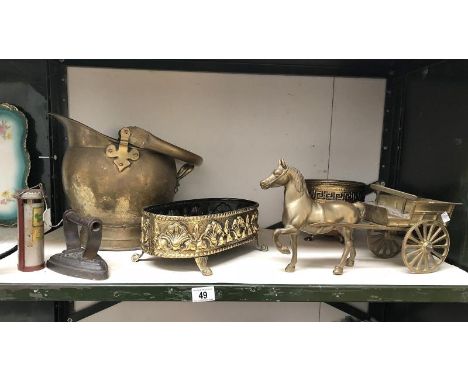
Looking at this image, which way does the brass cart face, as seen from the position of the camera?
facing the viewer and to the left of the viewer

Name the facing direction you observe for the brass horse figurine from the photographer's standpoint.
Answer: facing to the left of the viewer

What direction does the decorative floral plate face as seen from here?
toward the camera

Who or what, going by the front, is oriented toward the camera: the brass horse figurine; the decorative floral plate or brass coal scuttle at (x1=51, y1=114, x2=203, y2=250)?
the decorative floral plate

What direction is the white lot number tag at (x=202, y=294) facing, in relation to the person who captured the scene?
facing the viewer

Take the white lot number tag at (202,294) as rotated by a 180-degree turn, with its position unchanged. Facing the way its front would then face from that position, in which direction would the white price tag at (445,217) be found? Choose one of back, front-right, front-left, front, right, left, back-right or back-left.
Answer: right

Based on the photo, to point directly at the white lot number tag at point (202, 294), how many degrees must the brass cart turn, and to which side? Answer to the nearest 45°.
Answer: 0° — it already faces it

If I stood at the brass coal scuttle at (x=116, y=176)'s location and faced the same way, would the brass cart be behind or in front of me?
behind

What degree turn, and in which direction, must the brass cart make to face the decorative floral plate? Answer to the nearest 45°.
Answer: approximately 45° to its right

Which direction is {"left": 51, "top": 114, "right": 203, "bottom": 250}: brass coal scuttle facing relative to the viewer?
to the viewer's left

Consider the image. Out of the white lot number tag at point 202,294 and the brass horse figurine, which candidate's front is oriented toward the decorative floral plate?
the brass horse figurine

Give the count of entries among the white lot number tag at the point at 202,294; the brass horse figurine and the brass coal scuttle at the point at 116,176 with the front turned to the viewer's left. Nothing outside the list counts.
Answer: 2

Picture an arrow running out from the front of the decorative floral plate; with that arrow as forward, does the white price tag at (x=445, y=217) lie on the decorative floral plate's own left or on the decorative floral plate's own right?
on the decorative floral plate's own left

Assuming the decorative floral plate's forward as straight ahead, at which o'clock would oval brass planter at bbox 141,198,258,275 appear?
The oval brass planter is roughly at 11 o'clock from the decorative floral plate.
